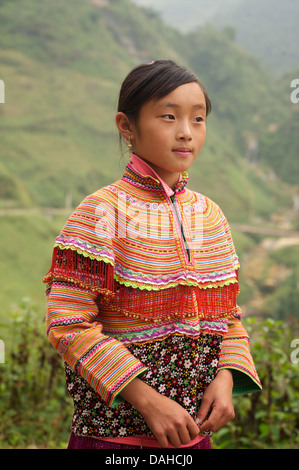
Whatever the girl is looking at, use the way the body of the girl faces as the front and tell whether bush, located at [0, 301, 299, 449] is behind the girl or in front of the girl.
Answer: behind

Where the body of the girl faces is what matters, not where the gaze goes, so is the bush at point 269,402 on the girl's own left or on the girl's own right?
on the girl's own left

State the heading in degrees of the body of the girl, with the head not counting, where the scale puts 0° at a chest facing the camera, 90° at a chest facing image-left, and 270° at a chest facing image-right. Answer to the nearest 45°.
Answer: approximately 315°
